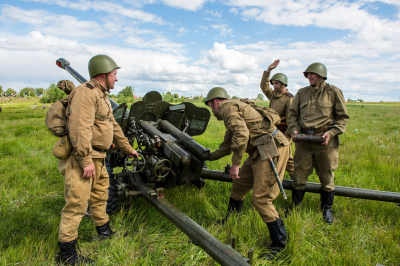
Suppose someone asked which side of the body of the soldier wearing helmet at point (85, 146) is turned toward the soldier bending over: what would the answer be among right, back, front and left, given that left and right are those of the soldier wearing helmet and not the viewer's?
front

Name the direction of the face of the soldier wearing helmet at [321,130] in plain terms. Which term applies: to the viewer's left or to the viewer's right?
to the viewer's left

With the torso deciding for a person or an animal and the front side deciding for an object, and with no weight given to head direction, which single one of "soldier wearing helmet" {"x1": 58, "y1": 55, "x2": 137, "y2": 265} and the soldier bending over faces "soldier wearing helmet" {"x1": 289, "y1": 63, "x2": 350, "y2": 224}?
"soldier wearing helmet" {"x1": 58, "y1": 55, "x2": 137, "y2": 265}

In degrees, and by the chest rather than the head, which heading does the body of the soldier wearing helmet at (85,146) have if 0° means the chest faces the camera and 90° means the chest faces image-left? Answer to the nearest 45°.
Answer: approximately 270°

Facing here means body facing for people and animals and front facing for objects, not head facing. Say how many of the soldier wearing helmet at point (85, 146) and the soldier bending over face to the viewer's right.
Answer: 1

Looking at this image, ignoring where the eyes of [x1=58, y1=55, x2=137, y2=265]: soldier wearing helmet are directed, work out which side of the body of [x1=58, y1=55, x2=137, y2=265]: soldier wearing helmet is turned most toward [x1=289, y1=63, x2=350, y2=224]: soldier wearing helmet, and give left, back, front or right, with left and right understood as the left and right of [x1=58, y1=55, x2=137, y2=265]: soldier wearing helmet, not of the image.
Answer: front

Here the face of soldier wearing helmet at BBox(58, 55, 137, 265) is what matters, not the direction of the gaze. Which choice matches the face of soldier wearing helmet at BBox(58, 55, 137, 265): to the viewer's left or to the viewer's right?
to the viewer's right

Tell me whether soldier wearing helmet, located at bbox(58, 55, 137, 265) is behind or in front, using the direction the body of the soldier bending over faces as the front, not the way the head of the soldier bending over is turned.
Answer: in front

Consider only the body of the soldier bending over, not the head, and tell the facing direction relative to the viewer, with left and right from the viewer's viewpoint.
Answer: facing to the left of the viewer

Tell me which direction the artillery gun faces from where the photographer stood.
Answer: facing away from the viewer and to the left of the viewer
